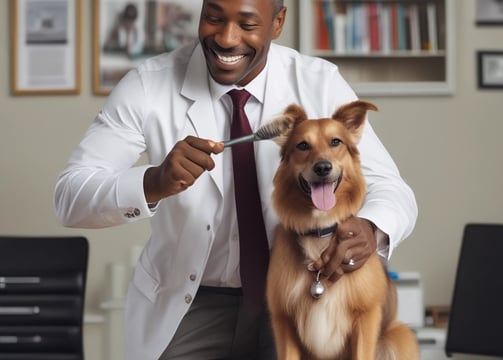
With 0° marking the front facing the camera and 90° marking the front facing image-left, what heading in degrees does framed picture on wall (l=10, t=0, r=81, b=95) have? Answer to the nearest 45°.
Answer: approximately 0°

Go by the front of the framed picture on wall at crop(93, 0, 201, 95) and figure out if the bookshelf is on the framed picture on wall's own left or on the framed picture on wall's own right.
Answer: on the framed picture on wall's own left

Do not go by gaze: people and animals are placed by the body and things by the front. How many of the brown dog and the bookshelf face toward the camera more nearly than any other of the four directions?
2

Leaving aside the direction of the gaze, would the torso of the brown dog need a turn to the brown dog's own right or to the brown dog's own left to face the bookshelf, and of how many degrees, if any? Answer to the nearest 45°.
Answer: approximately 180°

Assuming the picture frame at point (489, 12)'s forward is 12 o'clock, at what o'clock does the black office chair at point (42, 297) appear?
The black office chair is roughly at 2 o'clock from the picture frame.
